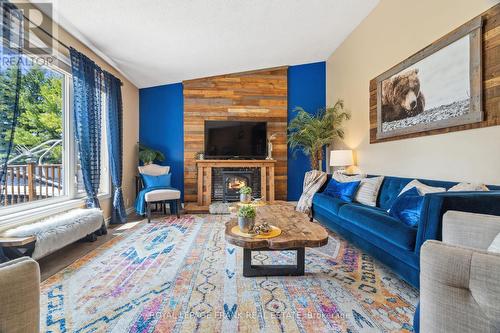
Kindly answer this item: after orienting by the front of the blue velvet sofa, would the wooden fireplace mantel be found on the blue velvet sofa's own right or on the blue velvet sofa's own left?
on the blue velvet sofa's own right

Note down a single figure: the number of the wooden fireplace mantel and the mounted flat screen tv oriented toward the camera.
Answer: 2

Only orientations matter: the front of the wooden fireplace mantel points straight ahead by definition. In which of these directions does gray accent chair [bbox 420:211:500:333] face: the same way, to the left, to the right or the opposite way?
to the right

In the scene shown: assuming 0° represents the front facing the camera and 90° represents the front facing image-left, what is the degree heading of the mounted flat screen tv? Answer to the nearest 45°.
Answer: approximately 0°

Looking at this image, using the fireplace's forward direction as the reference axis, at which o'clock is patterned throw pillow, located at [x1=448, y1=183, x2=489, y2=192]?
The patterned throw pillow is roughly at 11 o'clock from the fireplace.

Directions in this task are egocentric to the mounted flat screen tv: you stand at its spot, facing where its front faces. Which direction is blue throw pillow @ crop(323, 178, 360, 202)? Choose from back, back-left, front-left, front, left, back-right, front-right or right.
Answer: front-left

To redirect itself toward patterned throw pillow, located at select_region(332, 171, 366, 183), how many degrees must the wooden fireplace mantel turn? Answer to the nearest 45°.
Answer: approximately 45° to its left

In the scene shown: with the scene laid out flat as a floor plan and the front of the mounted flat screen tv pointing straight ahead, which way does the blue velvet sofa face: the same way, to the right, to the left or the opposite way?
to the right

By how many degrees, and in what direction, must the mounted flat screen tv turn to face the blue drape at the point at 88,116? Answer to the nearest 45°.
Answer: approximately 45° to its right
